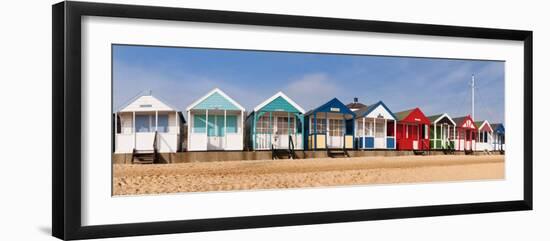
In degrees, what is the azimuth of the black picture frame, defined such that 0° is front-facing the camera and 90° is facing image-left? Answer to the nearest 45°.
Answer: approximately 315°
